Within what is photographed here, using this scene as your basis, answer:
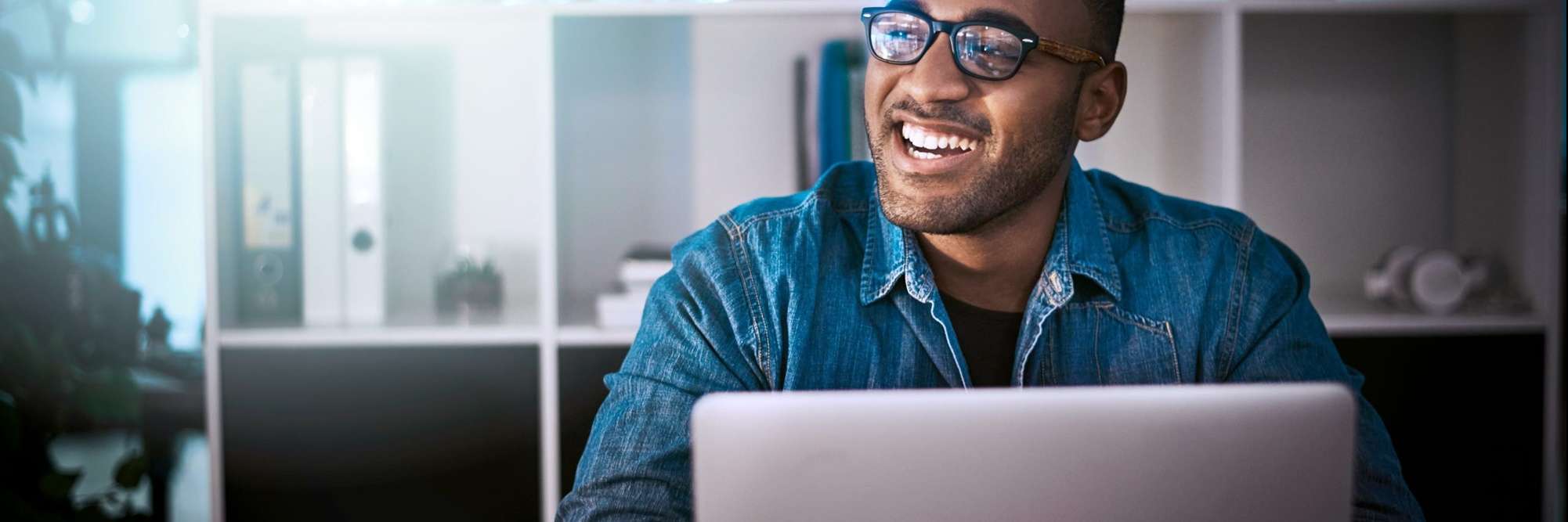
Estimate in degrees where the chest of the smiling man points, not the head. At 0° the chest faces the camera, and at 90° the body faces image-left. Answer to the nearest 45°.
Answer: approximately 0°

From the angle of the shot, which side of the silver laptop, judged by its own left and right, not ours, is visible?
back

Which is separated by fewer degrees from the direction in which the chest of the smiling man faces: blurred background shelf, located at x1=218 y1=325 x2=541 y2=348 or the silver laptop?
the silver laptop

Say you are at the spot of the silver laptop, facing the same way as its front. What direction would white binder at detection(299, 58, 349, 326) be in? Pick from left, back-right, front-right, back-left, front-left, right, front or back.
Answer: front-left

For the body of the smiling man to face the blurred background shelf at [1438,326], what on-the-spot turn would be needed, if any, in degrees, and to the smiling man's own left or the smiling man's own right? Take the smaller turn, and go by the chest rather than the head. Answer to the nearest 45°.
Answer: approximately 135° to the smiling man's own left

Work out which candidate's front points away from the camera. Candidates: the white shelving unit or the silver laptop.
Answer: the silver laptop

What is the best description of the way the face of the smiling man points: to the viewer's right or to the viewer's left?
to the viewer's left

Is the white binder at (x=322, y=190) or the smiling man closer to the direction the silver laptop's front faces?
the smiling man

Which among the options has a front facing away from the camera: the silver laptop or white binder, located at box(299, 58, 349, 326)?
the silver laptop

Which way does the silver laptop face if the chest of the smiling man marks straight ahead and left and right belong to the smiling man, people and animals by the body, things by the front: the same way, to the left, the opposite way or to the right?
the opposite way

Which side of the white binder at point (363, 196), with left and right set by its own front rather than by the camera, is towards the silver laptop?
front
